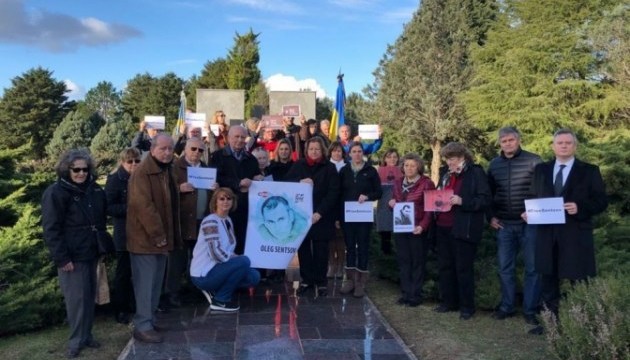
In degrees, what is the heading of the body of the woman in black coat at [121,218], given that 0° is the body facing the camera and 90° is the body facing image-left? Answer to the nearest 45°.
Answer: approximately 315°

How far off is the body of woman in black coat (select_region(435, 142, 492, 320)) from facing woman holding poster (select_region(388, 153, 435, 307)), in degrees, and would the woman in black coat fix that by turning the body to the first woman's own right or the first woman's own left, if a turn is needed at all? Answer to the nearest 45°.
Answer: approximately 90° to the first woman's own right

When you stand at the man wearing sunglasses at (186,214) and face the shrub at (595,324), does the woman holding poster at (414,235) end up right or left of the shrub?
left

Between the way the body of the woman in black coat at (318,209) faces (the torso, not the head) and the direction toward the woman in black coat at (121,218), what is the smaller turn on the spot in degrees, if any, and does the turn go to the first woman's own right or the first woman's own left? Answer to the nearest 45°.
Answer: approximately 45° to the first woman's own right

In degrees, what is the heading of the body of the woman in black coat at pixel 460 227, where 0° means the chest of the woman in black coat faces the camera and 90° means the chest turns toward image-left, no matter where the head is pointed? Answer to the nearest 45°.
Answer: approximately 45°

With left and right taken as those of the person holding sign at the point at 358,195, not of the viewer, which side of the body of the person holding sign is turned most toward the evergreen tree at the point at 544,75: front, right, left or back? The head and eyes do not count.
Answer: back

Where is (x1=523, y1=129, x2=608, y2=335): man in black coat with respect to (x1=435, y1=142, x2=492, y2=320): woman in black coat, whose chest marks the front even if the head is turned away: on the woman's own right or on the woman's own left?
on the woman's own left

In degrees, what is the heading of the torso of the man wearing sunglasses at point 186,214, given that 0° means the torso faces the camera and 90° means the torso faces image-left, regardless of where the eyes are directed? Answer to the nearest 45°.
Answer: approximately 315°
